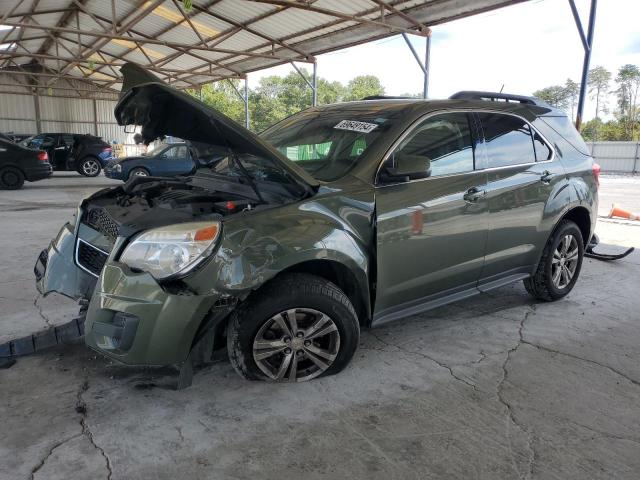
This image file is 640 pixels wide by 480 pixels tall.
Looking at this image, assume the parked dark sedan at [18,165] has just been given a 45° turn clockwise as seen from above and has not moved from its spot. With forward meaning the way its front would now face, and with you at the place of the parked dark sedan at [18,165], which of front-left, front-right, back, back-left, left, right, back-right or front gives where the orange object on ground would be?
back

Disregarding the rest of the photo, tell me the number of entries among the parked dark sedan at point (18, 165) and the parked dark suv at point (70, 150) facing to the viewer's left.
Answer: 2

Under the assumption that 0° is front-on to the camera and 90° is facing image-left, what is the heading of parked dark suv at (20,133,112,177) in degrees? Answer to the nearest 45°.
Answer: approximately 90°

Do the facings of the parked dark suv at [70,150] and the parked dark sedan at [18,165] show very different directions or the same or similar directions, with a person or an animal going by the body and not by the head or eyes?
same or similar directions

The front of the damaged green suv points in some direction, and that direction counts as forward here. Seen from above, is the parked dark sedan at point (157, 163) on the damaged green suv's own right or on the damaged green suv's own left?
on the damaged green suv's own right

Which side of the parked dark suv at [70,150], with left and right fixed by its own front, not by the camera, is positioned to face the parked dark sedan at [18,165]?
left

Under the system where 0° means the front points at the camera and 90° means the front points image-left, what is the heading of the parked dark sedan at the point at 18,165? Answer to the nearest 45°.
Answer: approximately 90°

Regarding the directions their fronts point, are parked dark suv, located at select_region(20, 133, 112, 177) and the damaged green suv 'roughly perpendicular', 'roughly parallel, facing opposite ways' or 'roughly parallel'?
roughly parallel

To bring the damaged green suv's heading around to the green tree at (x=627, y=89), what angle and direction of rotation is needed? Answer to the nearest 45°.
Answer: approximately 180°

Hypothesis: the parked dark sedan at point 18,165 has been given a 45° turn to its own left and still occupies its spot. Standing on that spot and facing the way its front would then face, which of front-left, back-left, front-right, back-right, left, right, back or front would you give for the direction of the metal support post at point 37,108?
back-right
